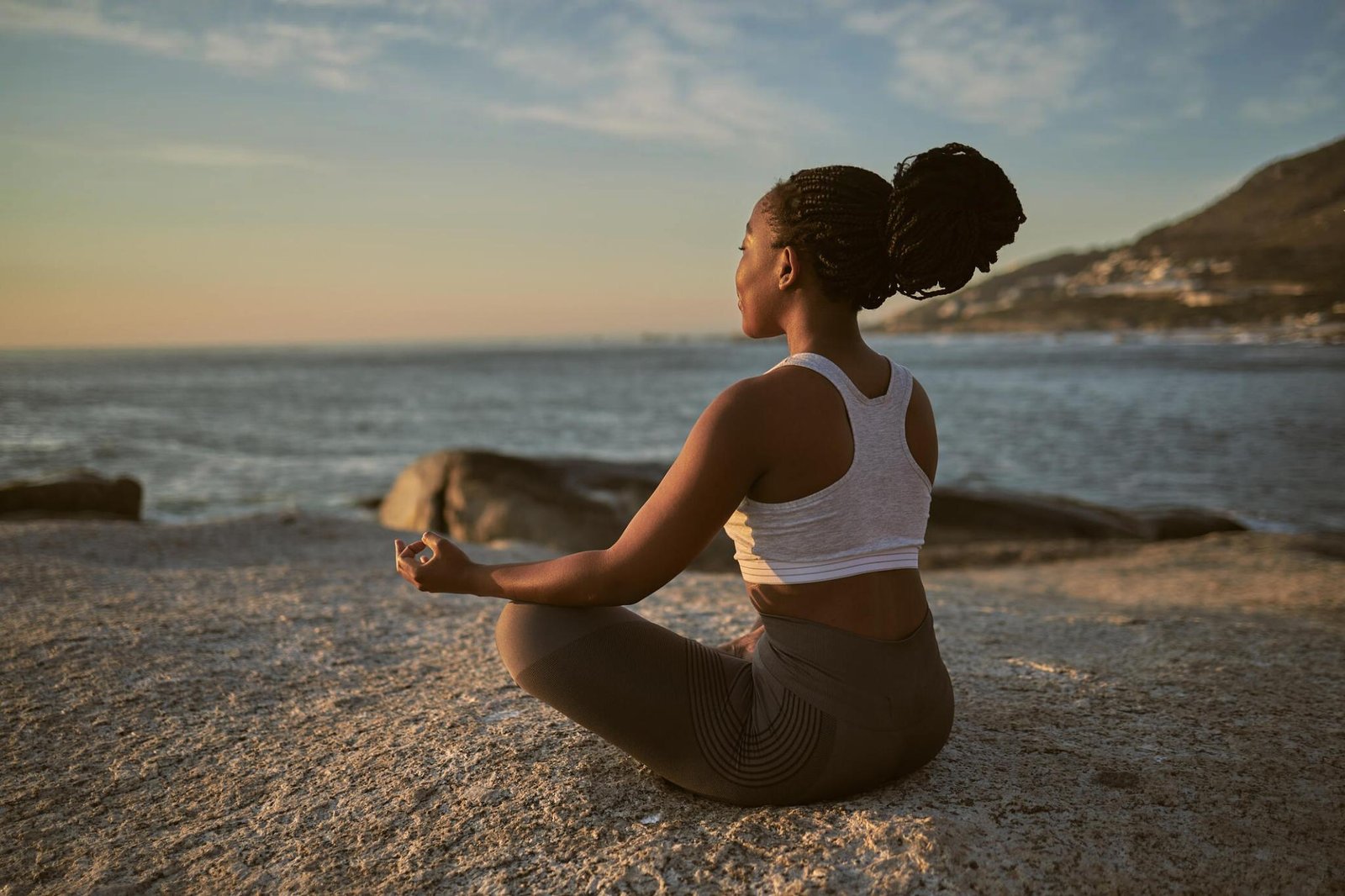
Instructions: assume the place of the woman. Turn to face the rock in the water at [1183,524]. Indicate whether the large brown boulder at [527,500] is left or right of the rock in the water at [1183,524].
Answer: left

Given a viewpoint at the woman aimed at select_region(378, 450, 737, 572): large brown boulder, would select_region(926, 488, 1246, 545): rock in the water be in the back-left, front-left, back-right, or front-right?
front-right

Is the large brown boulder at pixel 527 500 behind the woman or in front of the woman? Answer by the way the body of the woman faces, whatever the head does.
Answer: in front

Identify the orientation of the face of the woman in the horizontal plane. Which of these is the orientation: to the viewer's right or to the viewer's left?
to the viewer's left

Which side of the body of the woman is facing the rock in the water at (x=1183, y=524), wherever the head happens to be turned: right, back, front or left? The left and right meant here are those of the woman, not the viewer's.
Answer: right

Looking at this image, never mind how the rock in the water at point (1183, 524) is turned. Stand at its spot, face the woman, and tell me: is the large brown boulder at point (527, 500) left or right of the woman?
right

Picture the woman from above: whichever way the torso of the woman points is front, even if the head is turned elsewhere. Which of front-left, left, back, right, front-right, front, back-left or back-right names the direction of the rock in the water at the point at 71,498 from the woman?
front

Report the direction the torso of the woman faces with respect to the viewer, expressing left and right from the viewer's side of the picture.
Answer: facing away from the viewer and to the left of the viewer
